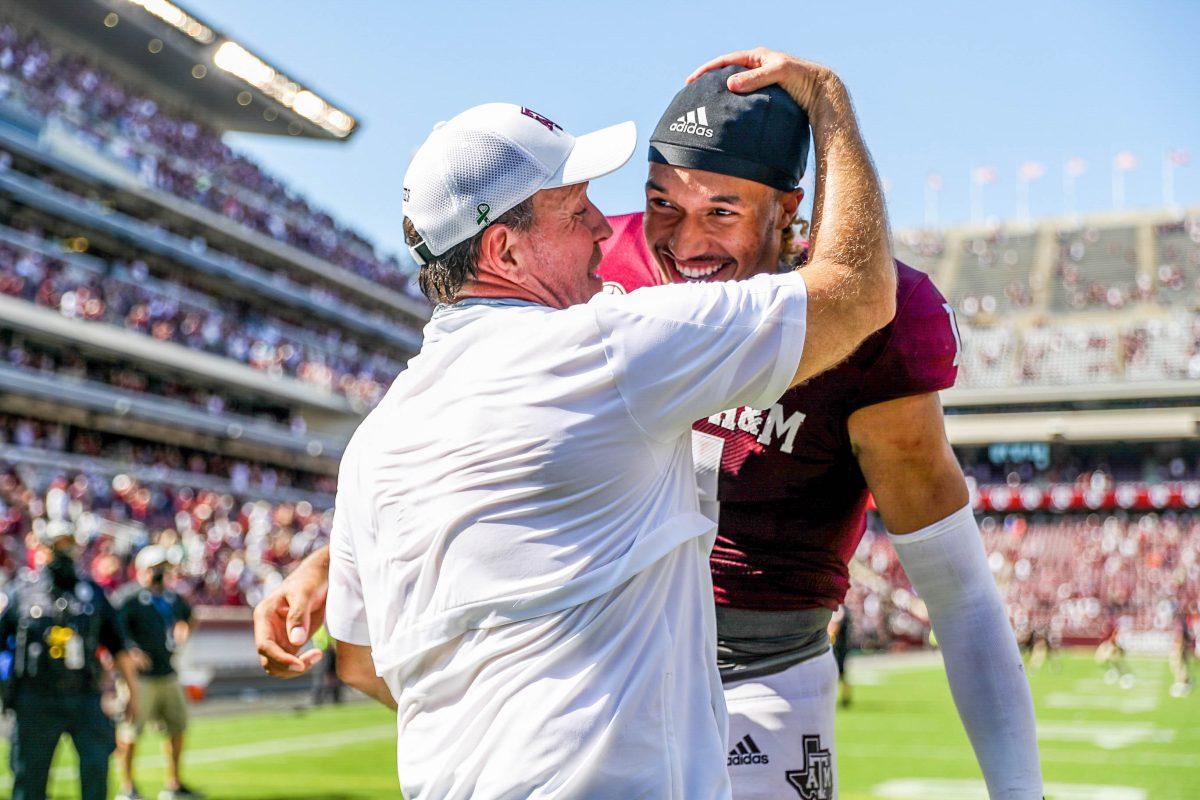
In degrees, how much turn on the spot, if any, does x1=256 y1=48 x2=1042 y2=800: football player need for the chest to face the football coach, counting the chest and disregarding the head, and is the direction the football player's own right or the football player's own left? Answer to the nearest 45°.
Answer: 0° — they already face them

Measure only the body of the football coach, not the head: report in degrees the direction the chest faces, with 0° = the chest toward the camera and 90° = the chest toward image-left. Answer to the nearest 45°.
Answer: approximately 225°

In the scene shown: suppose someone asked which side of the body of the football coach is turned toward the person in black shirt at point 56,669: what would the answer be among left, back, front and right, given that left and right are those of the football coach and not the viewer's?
left

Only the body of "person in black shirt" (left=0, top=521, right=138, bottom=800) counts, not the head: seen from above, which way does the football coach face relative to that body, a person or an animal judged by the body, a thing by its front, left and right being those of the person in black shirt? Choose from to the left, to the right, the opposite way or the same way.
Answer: to the left

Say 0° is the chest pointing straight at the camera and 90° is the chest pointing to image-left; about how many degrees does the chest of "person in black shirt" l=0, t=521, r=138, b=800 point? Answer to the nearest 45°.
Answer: approximately 0°

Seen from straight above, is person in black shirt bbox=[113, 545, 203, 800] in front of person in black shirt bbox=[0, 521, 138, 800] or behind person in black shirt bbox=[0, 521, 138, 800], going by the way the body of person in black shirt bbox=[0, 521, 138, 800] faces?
behind

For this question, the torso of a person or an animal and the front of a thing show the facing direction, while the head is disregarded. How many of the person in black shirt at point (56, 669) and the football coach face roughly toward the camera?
1

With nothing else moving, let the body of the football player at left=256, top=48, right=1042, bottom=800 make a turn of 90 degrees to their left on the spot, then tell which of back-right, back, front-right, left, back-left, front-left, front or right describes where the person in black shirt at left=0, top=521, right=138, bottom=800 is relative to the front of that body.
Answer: back

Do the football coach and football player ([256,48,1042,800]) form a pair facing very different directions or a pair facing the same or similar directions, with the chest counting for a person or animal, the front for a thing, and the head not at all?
very different directions

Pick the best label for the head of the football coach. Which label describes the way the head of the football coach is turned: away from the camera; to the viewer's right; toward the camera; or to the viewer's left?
to the viewer's right

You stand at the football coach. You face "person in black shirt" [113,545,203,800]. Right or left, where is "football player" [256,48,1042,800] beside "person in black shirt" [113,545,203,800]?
right

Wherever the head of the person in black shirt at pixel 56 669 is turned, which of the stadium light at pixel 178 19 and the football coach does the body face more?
the football coach
